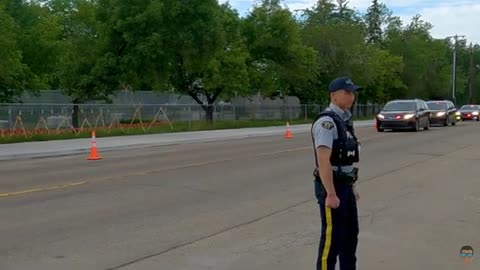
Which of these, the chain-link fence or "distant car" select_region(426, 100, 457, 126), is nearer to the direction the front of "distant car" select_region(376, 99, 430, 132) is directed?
the chain-link fence

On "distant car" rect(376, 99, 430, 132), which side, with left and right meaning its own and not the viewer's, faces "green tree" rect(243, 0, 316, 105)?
right

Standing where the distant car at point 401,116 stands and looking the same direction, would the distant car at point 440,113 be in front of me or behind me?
behind

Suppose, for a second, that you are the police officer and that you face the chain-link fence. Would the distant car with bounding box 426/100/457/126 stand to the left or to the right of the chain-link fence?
right

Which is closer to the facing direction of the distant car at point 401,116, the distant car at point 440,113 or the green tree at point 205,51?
the green tree

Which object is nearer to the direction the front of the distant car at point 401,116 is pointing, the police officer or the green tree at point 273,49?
the police officer

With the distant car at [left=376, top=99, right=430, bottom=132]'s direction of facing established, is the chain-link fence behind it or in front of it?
in front

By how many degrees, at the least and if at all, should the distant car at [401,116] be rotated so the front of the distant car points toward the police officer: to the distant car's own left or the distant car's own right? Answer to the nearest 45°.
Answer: approximately 45° to the distant car's own left

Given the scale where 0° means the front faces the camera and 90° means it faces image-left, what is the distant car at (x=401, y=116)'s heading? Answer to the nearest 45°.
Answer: approximately 45°

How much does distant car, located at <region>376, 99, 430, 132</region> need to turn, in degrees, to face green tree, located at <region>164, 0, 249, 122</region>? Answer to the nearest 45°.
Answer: approximately 45° to its right

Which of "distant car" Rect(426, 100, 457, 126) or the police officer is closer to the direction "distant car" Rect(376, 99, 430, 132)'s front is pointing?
the police officer

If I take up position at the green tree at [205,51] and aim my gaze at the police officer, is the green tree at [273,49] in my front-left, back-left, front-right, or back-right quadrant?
back-left

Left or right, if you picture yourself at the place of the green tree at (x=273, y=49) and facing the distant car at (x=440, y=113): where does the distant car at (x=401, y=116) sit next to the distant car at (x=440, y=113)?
right

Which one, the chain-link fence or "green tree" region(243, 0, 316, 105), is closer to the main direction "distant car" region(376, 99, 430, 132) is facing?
the chain-link fence
